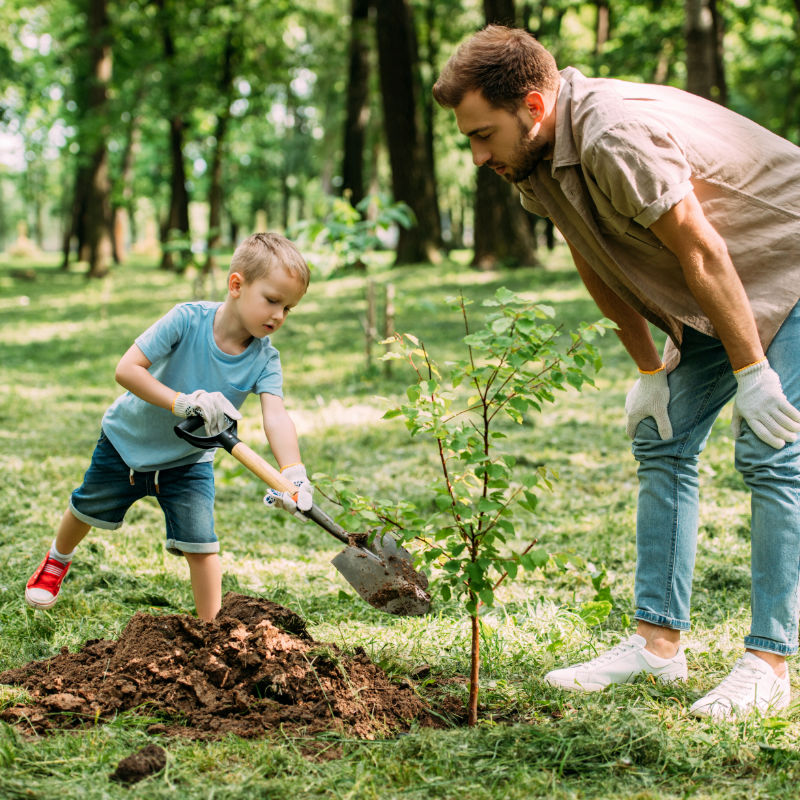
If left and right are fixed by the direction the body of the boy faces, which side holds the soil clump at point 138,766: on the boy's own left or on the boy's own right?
on the boy's own right

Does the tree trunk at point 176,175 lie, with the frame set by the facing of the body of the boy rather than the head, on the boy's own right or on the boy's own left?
on the boy's own left

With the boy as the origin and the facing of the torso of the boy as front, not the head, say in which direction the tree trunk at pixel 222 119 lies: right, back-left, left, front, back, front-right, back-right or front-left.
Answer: back-left

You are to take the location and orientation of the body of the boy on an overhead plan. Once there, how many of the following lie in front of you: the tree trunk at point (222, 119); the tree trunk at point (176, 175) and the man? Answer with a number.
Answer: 1

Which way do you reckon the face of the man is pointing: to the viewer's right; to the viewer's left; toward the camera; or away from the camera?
to the viewer's left

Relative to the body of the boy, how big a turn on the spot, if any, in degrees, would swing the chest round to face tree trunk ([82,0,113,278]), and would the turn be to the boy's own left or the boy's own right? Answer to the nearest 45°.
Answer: approximately 135° to the boy's own left

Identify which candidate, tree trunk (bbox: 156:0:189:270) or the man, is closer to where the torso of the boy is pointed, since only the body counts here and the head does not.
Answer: the man

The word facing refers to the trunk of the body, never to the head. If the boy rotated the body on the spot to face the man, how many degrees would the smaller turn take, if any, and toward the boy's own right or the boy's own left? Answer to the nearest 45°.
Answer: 0° — they already face them

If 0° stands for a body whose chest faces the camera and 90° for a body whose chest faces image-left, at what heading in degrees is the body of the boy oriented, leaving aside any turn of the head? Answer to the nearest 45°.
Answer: approximately 315°
